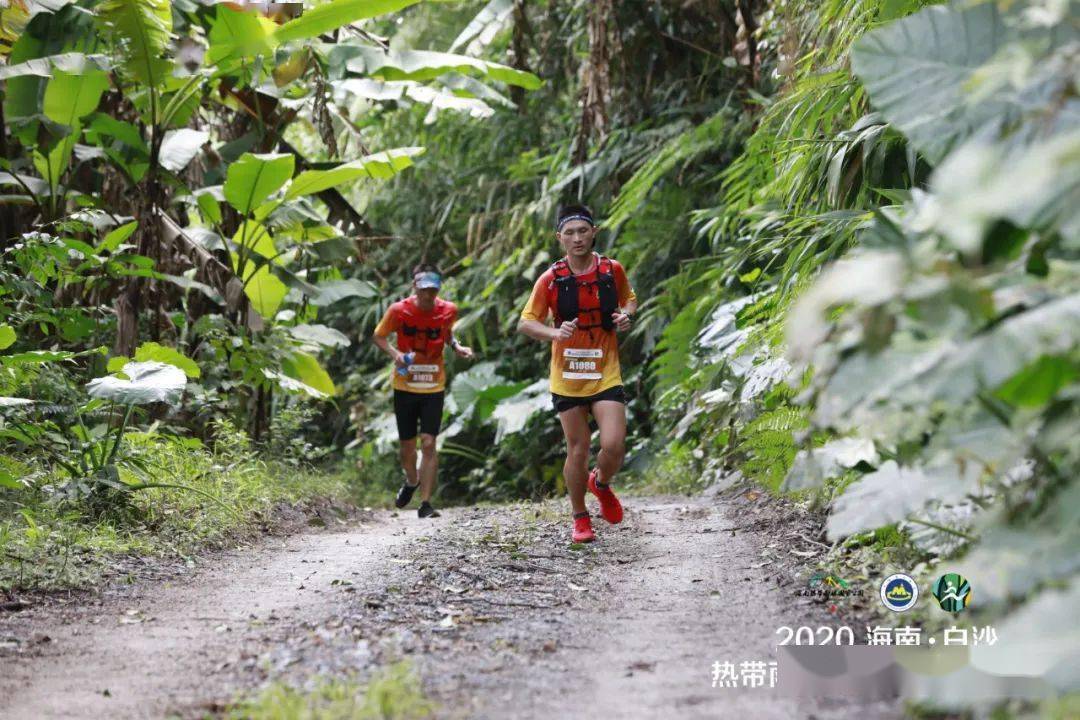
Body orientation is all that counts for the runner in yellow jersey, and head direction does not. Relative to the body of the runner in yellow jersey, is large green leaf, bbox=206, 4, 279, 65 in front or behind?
behind

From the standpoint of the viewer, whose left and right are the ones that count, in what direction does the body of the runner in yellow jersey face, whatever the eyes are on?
facing the viewer

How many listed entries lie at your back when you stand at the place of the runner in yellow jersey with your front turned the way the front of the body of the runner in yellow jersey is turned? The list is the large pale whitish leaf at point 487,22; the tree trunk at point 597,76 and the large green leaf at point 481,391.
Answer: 3

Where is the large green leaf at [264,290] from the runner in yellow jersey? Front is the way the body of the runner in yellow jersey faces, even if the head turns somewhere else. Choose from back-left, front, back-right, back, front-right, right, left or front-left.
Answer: back-right

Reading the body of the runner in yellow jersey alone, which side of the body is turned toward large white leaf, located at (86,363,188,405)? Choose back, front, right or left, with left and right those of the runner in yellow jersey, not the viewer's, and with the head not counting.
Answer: right

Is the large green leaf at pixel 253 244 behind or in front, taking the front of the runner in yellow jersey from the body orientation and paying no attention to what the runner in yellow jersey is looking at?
behind

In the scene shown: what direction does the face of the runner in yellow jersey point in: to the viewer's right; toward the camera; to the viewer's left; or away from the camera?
toward the camera

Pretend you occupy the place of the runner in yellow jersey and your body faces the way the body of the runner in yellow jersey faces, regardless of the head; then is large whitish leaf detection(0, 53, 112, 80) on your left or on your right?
on your right

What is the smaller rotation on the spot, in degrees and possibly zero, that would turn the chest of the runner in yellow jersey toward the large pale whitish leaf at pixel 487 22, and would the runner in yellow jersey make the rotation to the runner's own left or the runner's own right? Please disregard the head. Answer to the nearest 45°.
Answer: approximately 180°

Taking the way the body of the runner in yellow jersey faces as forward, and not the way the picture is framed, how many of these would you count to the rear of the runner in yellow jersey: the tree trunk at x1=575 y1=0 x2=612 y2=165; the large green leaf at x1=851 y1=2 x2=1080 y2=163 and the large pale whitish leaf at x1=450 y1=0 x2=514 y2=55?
2

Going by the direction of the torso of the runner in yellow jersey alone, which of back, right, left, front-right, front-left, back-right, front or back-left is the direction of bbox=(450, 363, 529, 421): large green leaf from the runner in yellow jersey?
back

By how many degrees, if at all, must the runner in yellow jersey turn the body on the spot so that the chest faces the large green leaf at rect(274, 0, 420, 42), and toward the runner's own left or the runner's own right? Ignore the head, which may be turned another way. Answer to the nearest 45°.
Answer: approximately 135° to the runner's own right

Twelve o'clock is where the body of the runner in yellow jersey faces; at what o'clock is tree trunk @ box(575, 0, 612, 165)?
The tree trunk is roughly at 6 o'clock from the runner in yellow jersey.

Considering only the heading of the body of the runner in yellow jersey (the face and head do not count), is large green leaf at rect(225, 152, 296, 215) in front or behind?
behind
